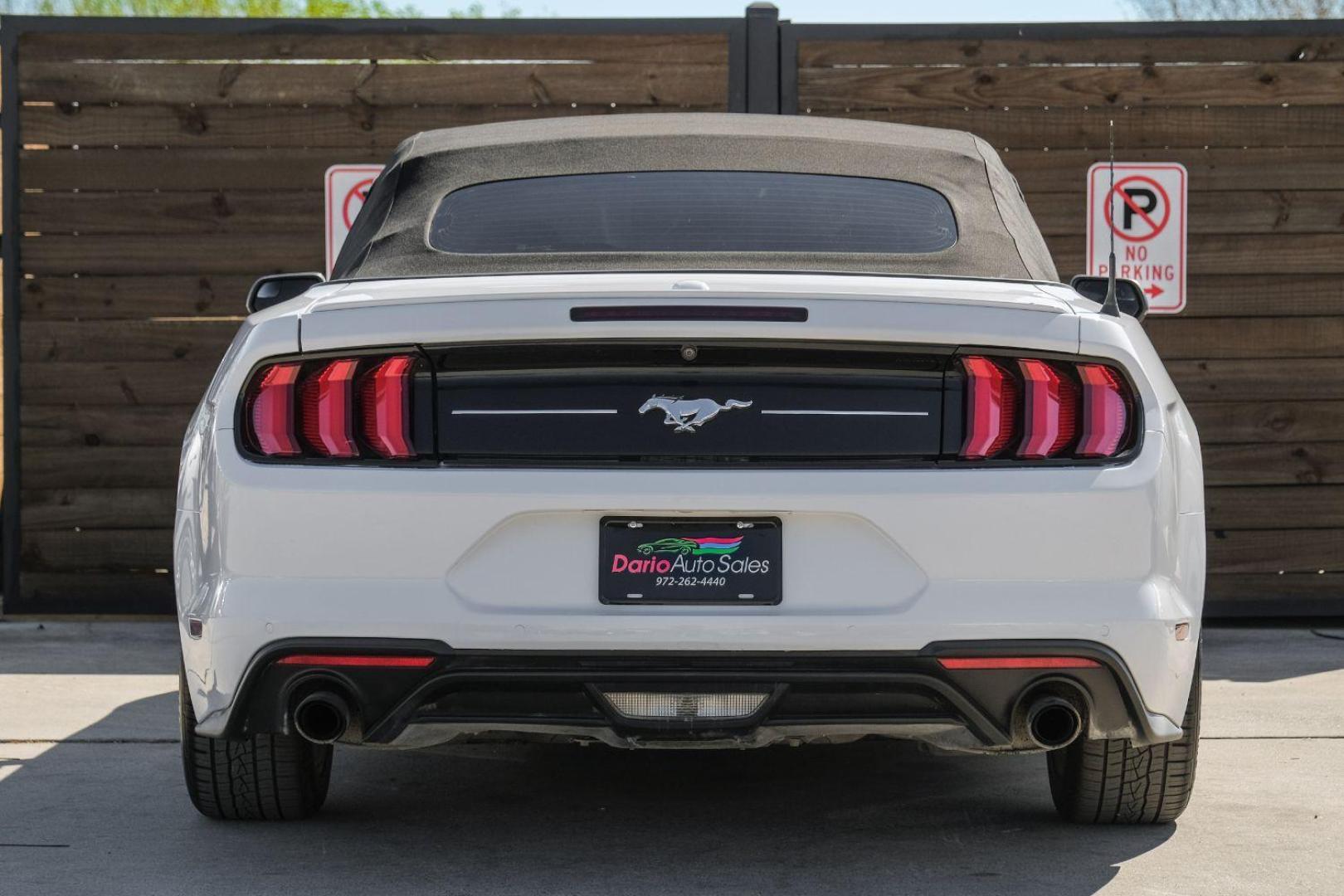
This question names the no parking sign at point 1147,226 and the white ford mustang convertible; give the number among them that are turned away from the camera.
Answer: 1

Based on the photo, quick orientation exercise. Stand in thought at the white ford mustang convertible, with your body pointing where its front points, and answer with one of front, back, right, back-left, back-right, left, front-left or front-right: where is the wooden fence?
front

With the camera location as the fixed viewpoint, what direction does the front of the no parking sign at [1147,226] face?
facing the viewer

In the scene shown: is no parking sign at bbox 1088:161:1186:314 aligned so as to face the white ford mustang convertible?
yes

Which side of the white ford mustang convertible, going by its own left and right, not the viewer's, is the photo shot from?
back

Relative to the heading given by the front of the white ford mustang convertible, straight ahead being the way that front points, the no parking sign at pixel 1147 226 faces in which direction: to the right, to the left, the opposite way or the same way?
the opposite way
